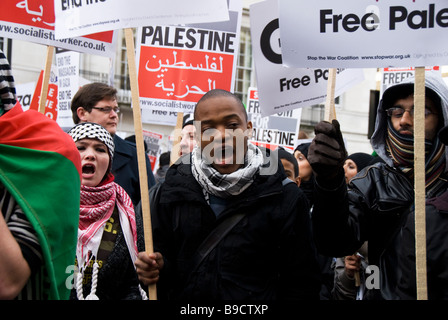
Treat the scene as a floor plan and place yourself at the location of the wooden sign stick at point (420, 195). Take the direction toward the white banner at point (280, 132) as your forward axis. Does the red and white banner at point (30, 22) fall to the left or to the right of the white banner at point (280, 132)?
left

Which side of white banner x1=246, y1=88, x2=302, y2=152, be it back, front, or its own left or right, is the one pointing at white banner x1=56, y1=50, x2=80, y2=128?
right

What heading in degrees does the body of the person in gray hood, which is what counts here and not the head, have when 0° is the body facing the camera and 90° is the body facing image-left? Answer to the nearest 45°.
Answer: approximately 0°
